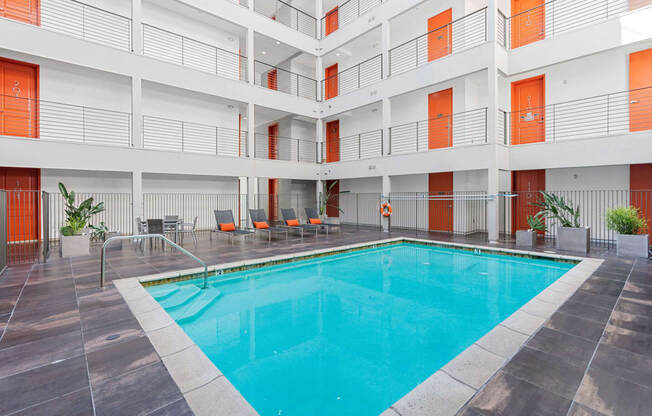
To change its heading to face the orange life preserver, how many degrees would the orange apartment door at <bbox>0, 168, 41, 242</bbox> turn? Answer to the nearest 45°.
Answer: approximately 45° to its left

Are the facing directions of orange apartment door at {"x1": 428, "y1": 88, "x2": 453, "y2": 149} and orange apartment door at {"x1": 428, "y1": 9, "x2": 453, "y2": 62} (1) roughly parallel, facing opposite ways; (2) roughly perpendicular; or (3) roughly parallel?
roughly parallel

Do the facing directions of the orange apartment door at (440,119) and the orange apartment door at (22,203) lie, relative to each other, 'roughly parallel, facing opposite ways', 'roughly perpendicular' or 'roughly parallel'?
roughly perpendicular

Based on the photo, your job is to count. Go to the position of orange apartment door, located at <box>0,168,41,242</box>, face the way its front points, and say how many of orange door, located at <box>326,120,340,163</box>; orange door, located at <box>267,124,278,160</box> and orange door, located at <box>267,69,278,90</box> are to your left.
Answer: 3

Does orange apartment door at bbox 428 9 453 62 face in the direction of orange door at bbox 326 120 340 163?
no

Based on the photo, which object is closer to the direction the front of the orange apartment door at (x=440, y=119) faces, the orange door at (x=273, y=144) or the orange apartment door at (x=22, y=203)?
the orange apartment door

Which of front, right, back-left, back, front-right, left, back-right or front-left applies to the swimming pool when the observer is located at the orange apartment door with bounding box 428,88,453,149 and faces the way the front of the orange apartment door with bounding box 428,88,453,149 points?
front-left

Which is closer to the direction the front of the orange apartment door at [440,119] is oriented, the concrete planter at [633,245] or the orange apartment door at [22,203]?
the orange apartment door

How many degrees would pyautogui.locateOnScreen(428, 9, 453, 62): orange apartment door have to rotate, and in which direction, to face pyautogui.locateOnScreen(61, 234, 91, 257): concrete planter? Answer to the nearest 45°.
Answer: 0° — it already faces it

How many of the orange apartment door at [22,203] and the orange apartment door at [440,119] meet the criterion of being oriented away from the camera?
0

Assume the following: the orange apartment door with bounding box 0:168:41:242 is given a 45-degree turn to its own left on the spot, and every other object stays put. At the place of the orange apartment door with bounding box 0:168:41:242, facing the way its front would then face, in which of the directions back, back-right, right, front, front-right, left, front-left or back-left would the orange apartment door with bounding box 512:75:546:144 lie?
front

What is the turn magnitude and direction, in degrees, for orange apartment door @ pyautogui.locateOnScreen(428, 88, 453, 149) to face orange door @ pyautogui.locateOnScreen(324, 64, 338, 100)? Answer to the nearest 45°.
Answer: approximately 90° to its right

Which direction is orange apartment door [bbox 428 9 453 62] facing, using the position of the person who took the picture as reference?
facing the viewer and to the left of the viewer

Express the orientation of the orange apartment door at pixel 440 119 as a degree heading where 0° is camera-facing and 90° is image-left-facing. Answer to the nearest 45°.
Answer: approximately 45°

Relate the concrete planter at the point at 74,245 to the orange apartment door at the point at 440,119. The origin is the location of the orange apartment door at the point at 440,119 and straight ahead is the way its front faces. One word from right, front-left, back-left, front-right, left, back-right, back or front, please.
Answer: front

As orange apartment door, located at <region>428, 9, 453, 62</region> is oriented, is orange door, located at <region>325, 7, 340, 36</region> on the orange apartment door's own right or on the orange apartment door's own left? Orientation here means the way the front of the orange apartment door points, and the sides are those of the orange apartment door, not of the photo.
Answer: on the orange apartment door's own right

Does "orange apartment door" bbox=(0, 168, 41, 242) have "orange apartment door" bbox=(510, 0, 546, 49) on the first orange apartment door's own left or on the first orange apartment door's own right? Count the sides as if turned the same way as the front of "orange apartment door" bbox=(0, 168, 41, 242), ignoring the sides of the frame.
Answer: on the first orange apartment door's own left

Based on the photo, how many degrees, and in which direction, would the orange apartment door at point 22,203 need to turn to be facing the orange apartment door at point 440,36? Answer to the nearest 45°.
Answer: approximately 45° to its left
